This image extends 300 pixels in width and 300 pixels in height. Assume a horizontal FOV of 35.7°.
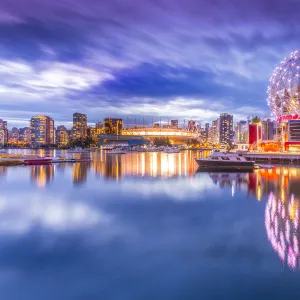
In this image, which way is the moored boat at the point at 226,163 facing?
to the viewer's left

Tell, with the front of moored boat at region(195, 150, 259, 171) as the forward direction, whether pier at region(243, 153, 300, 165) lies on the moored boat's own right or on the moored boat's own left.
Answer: on the moored boat's own right
